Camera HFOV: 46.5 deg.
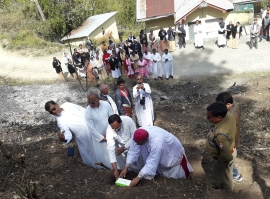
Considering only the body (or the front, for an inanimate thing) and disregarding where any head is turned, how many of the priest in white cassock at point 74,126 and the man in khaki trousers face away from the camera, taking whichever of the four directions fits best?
0

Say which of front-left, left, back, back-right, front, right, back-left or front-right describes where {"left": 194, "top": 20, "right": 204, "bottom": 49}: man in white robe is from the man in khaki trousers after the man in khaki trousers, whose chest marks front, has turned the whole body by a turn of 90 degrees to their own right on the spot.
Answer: front

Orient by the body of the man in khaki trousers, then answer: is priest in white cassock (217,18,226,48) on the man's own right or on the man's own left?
on the man's own right

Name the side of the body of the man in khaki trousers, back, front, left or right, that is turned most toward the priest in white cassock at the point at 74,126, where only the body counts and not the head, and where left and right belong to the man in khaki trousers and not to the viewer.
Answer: front

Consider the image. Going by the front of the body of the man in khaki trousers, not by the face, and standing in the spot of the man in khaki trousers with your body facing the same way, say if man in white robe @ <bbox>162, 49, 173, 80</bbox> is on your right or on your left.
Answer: on your right

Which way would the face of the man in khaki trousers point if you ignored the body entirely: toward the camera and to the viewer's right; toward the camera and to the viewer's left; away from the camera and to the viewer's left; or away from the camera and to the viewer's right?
toward the camera and to the viewer's left

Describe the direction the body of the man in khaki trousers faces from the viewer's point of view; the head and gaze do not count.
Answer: to the viewer's left
